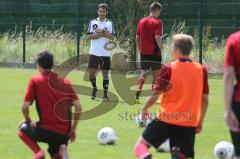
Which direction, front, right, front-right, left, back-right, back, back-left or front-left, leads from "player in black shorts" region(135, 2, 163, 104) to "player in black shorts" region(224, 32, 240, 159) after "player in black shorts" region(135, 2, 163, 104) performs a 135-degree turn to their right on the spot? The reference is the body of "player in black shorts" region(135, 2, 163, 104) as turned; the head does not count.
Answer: front

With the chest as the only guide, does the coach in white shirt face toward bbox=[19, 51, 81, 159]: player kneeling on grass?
yes

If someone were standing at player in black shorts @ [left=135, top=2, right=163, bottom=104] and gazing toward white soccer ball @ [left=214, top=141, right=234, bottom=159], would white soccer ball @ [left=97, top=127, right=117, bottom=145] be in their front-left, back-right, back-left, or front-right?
front-right

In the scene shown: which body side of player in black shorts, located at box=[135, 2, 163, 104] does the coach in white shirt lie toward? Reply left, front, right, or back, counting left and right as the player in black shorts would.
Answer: left

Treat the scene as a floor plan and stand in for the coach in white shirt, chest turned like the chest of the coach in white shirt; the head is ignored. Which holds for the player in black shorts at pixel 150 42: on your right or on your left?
on your left

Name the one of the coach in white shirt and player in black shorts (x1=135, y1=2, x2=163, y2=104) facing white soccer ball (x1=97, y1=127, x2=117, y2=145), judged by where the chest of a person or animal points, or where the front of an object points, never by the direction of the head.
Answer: the coach in white shirt

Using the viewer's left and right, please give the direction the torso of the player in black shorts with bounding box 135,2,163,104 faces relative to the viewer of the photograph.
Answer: facing away from the viewer and to the right of the viewer

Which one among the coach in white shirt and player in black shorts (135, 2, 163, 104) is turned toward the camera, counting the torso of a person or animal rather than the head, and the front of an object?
the coach in white shirt

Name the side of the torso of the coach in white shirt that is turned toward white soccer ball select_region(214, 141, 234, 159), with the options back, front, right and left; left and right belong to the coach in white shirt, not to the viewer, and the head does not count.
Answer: front

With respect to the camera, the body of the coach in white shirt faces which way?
toward the camera

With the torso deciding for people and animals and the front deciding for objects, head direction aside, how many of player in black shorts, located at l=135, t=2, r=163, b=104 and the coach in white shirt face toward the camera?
1
